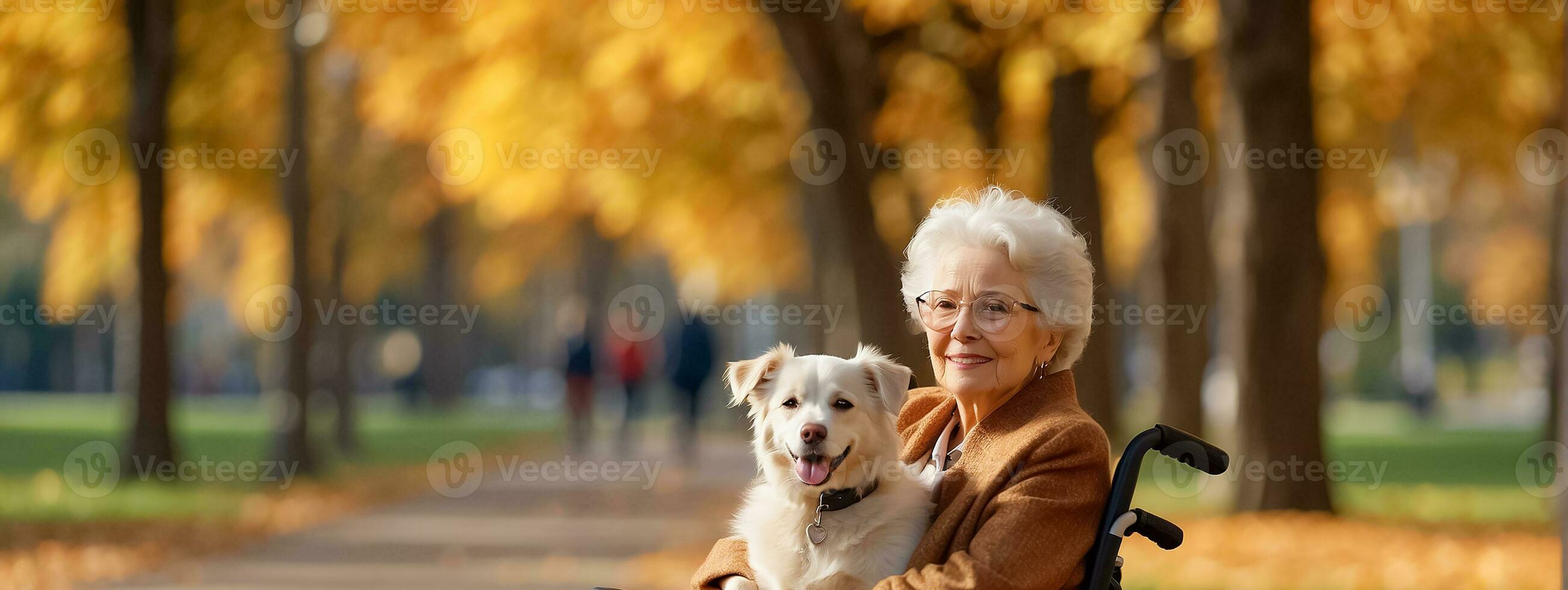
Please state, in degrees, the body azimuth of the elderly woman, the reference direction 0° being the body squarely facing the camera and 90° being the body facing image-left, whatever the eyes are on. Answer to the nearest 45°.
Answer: approximately 45°

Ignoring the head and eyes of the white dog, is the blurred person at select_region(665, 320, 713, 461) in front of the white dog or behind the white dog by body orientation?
behind

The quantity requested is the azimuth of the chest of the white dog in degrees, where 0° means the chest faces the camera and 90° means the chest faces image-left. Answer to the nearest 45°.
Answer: approximately 0°

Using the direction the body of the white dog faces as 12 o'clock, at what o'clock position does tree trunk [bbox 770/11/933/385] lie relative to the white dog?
The tree trunk is roughly at 6 o'clock from the white dog.

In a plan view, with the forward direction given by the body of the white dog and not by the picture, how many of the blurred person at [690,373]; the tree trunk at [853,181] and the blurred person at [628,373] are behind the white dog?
3

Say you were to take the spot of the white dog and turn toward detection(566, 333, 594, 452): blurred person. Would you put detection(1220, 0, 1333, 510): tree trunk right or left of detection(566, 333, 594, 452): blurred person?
right

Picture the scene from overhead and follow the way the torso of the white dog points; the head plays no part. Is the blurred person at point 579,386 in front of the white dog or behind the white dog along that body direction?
behind

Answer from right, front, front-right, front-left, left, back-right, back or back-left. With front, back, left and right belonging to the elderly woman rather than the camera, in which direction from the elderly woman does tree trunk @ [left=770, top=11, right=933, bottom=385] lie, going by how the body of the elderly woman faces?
back-right
